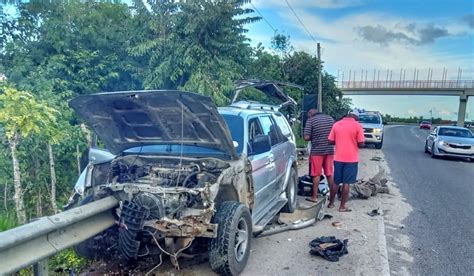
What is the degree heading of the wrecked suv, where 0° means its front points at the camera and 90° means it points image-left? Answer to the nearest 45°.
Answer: approximately 45°

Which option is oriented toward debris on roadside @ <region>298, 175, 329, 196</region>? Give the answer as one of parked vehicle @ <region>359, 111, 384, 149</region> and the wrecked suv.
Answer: the parked vehicle

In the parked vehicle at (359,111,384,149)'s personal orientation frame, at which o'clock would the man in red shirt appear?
The man in red shirt is roughly at 12 o'clock from the parked vehicle.

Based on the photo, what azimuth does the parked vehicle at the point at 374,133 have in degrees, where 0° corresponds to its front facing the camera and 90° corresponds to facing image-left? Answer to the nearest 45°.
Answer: approximately 0°

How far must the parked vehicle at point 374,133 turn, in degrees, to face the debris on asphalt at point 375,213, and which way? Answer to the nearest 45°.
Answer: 0° — it already faces it

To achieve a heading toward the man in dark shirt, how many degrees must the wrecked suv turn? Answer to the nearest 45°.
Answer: approximately 180°

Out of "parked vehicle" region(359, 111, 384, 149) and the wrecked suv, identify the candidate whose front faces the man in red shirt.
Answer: the parked vehicle

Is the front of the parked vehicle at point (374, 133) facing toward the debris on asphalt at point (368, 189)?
yes

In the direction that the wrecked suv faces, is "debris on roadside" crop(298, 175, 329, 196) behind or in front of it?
behind

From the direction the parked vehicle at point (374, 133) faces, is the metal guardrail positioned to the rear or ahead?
ahead

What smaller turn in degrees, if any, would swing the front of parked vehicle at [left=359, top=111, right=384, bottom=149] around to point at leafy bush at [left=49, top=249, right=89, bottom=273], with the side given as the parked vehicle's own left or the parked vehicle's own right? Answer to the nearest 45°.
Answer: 0° — it already faces it

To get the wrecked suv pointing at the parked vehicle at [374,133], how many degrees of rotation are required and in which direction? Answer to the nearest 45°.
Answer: approximately 180°

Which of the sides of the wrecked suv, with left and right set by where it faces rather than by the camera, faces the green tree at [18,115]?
right

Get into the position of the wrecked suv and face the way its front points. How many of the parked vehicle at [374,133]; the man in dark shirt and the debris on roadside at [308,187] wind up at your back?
3

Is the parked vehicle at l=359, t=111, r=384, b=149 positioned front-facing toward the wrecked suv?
yes
